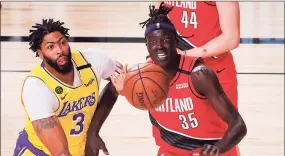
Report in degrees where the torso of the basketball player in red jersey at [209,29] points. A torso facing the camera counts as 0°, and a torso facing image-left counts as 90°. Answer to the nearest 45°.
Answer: approximately 45°
